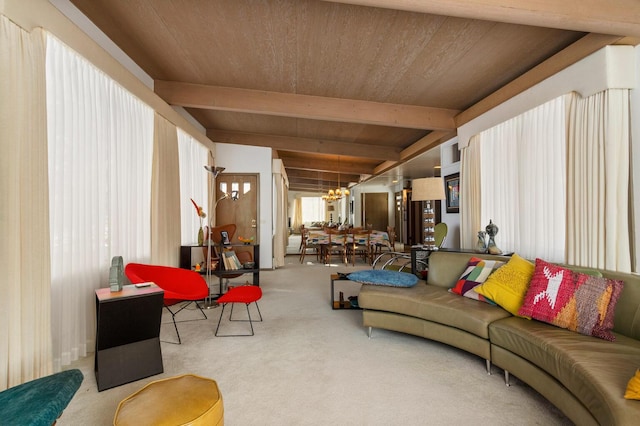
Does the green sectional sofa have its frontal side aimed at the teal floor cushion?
yes

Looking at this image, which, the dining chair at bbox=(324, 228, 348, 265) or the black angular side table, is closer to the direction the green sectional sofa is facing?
the black angular side table

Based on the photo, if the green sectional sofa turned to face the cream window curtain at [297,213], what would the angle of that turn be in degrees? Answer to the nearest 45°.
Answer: approximately 90° to its right

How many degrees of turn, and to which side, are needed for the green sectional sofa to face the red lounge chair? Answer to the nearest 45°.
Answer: approximately 45° to its right

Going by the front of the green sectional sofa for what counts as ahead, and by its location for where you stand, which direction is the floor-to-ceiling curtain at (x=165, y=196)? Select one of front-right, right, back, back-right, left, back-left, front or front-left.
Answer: front-right

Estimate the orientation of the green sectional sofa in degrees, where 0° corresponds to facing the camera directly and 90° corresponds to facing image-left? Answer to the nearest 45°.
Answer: approximately 45°

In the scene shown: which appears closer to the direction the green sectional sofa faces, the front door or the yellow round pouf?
the yellow round pouf

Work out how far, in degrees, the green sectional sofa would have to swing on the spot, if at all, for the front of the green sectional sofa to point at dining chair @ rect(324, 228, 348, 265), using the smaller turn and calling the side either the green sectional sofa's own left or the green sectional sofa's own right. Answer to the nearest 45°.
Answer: approximately 90° to the green sectional sofa's own right

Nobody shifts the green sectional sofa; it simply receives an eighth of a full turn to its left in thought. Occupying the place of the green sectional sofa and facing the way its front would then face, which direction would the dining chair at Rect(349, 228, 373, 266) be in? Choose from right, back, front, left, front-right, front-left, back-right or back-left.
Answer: back-right

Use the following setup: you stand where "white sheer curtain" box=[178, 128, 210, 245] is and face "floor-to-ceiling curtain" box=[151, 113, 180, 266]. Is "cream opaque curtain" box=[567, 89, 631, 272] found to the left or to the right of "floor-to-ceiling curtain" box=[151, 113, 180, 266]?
left

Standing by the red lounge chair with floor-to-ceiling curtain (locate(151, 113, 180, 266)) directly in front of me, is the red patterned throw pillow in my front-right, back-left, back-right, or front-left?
back-right

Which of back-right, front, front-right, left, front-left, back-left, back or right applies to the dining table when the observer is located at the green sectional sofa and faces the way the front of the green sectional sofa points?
right

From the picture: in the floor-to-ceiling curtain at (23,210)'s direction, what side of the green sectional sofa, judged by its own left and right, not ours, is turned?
front

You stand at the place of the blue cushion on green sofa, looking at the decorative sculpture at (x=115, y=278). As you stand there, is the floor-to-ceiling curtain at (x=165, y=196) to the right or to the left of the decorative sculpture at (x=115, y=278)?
right
